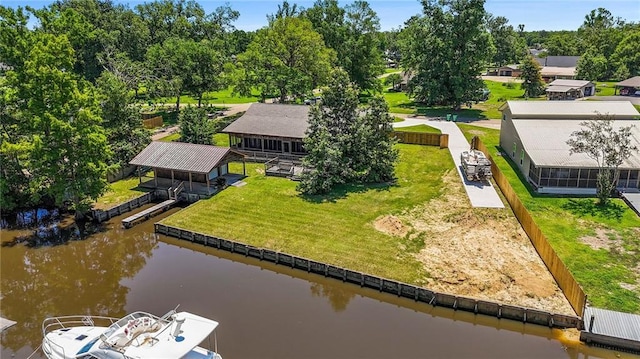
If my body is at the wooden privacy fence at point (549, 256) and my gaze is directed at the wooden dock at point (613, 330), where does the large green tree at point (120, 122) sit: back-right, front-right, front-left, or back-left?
back-right

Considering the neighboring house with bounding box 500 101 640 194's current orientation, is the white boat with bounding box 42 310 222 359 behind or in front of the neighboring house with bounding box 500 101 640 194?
in front

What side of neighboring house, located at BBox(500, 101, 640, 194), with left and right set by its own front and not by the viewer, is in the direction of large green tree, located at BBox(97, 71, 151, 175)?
right

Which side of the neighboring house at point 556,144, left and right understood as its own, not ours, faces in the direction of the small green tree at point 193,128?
right

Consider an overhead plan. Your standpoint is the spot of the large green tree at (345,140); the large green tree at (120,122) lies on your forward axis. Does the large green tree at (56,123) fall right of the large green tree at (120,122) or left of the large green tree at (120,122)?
left

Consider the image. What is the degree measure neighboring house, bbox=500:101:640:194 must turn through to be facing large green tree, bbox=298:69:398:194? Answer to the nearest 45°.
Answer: approximately 45° to its right

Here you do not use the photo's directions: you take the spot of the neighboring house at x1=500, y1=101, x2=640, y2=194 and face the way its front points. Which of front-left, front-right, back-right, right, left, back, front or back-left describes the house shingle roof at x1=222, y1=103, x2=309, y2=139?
right
